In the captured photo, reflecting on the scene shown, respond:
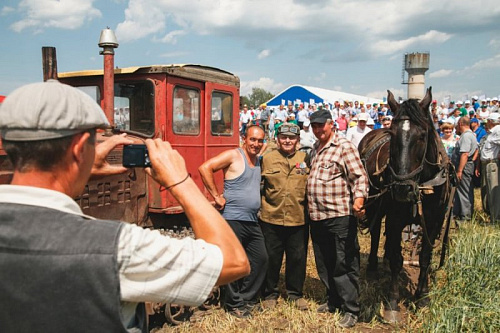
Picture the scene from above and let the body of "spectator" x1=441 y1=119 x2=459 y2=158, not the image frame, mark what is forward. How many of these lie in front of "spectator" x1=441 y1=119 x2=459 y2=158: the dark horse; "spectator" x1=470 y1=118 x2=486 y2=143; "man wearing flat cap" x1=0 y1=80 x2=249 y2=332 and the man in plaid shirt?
3

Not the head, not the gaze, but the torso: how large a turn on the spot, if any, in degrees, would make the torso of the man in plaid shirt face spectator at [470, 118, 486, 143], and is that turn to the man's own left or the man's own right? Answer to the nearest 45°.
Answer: approximately 180°

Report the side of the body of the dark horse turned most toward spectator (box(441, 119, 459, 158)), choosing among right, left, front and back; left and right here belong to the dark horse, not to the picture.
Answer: back

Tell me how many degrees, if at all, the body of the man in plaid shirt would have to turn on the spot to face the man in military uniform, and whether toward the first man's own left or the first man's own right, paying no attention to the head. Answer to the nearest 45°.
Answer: approximately 45° to the first man's own right

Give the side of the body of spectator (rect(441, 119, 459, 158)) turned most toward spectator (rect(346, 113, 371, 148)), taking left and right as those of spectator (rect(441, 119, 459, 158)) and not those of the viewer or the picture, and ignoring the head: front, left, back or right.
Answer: right

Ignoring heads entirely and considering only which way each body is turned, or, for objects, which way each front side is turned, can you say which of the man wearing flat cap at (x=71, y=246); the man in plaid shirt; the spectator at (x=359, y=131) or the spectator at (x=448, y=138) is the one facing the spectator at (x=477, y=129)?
the man wearing flat cap

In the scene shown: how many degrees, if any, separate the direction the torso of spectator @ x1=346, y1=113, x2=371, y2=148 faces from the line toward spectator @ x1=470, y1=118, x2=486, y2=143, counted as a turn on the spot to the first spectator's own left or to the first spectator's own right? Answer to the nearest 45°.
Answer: approximately 135° to the first spectator's own left

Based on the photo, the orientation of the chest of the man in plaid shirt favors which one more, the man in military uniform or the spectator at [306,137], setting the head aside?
the man in military uniform

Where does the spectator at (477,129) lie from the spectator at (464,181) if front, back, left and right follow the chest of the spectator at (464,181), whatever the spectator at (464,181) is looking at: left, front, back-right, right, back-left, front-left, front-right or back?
right

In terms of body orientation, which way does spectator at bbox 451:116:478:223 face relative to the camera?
to the viewer's left

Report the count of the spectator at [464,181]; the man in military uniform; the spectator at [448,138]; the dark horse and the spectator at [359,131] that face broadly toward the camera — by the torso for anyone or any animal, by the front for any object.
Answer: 4
